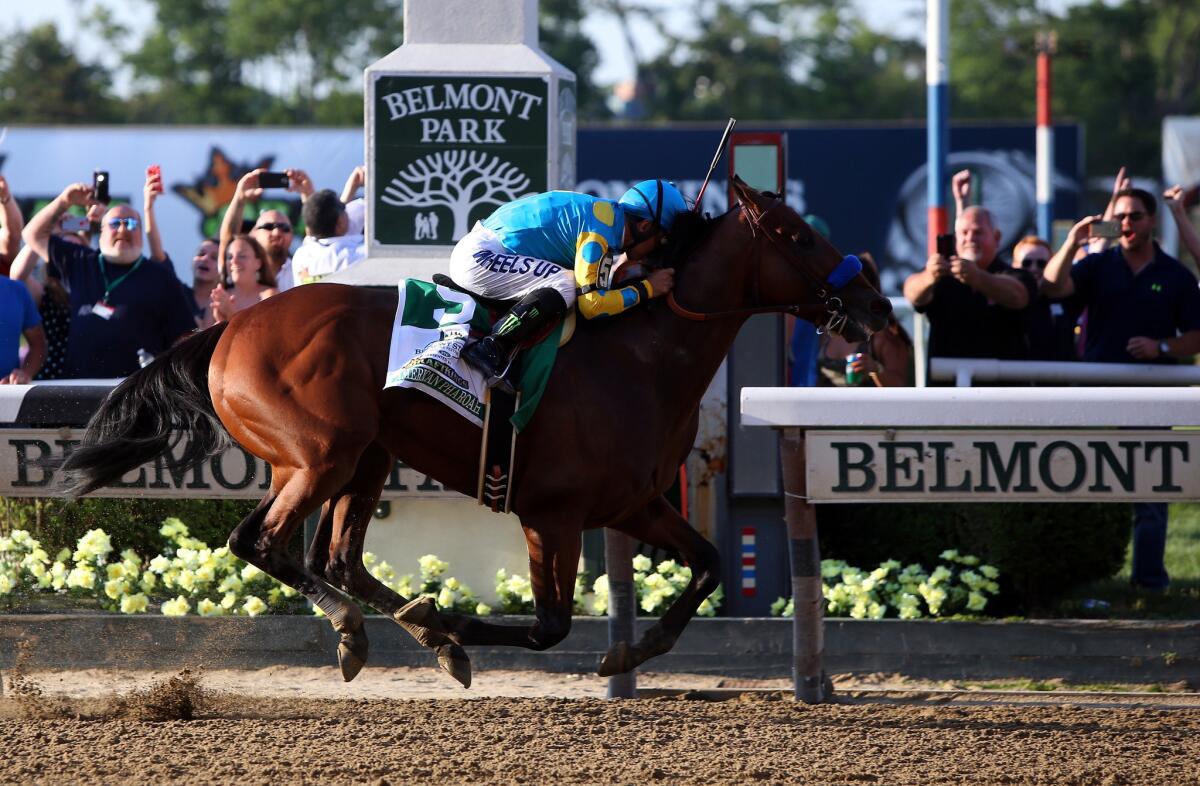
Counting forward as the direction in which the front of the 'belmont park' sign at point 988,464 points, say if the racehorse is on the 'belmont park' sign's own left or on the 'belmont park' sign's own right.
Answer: on the 'belmont park' sign's own right

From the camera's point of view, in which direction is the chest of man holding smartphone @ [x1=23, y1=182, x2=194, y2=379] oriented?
toward the camera

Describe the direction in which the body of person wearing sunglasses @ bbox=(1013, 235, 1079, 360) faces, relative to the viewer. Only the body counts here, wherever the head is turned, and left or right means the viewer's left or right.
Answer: facing the viewer

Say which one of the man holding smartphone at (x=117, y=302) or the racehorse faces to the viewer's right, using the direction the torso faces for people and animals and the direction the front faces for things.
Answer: the racehorse

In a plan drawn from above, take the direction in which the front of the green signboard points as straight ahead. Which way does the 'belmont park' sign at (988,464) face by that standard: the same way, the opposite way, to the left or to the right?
the same way

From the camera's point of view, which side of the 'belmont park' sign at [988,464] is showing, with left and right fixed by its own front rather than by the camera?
front

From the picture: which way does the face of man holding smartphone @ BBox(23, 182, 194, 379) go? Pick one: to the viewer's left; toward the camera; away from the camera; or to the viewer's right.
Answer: toward the camera

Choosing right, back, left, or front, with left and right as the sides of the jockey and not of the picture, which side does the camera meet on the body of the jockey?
right

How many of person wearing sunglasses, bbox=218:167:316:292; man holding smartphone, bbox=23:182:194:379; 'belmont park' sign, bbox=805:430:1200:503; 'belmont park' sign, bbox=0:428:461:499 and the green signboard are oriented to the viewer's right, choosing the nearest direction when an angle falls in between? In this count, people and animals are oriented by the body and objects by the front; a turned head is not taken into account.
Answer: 0

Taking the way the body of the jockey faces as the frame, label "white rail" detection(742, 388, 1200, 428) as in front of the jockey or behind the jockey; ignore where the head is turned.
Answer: in front

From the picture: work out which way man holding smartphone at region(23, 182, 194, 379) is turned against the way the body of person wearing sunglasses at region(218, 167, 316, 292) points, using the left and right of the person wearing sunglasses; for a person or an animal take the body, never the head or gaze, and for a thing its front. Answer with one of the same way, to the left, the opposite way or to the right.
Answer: the same way

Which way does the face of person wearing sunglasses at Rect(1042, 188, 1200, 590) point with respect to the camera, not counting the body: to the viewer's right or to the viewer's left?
to the viewer's left

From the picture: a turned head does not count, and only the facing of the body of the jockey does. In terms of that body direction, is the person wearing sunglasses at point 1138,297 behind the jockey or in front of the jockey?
in front

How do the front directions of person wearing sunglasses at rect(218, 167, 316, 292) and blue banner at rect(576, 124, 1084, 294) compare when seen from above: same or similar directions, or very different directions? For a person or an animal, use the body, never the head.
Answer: same or similar directions

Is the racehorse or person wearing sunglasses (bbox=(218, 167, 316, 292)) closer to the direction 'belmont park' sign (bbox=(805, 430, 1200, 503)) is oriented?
the racehorse

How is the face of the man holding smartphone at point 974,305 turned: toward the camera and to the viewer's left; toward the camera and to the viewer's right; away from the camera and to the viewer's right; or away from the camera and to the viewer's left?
toward the camera and to the viewer's left

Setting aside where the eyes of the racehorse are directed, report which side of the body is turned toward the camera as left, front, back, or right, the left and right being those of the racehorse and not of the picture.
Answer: right
